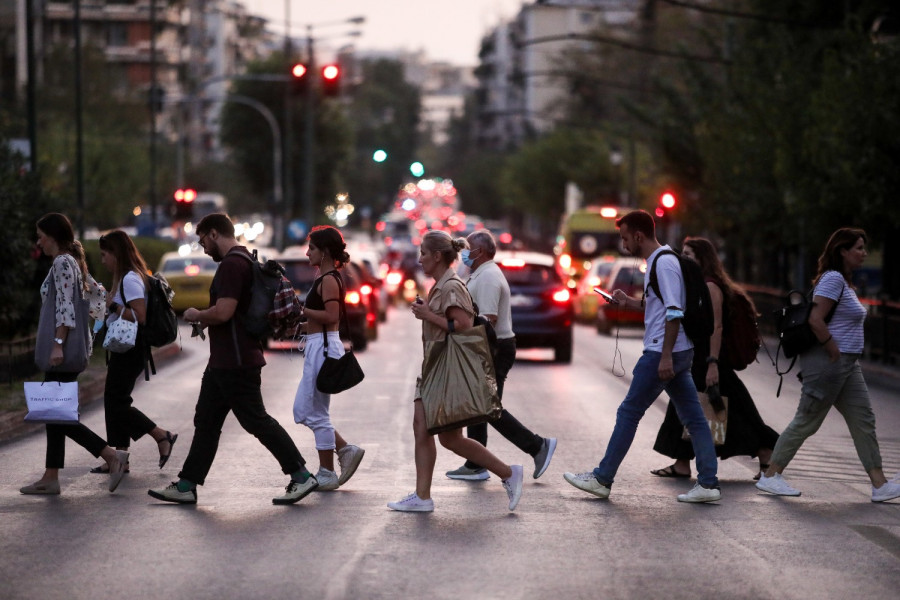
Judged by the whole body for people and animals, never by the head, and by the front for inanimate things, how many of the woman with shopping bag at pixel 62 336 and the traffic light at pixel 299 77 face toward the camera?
1

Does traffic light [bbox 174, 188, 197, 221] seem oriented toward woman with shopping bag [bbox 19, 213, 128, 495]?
yes

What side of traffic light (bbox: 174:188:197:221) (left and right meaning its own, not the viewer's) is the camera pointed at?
front

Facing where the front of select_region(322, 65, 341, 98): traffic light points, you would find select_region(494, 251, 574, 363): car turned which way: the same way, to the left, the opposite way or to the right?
the opposite way

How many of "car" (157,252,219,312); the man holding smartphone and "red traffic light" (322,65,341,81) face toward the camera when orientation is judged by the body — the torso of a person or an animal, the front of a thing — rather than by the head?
1

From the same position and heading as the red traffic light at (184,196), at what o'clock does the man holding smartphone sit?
The man holding smartphone is roughly at 12 o'clock from the red traffic light.

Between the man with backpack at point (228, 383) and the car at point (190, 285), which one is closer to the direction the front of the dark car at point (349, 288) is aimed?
the car

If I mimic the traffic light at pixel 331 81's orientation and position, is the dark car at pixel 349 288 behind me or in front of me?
in front

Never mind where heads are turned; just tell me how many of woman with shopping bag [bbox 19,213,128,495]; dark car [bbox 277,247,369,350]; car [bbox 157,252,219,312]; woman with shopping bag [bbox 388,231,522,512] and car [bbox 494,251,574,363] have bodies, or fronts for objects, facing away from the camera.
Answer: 3

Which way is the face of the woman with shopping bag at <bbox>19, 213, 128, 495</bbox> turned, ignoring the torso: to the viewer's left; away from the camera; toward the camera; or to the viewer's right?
to the viewer's left

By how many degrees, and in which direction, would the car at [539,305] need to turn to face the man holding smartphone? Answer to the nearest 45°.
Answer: approximately 180°

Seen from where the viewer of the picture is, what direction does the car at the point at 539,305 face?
facing away from the viewer

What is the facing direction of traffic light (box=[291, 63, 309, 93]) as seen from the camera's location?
facing the viewer

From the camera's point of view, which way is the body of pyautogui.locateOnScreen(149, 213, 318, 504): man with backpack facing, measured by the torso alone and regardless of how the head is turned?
to the viewer's left

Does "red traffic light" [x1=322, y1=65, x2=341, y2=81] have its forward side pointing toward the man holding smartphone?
yes
